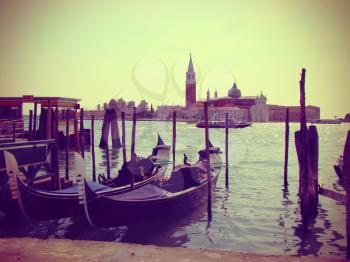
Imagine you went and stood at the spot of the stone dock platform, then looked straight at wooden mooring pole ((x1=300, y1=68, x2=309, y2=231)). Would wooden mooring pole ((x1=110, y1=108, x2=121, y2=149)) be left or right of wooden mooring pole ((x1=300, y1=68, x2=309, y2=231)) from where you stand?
left

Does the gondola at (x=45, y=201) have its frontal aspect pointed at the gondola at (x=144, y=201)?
no

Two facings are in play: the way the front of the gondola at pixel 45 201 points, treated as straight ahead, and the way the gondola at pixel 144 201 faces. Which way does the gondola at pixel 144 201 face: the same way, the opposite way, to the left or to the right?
the same way

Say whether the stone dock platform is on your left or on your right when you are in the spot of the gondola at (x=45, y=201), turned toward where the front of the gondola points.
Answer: on your left

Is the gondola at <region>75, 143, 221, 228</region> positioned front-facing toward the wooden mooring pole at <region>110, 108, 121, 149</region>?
no
